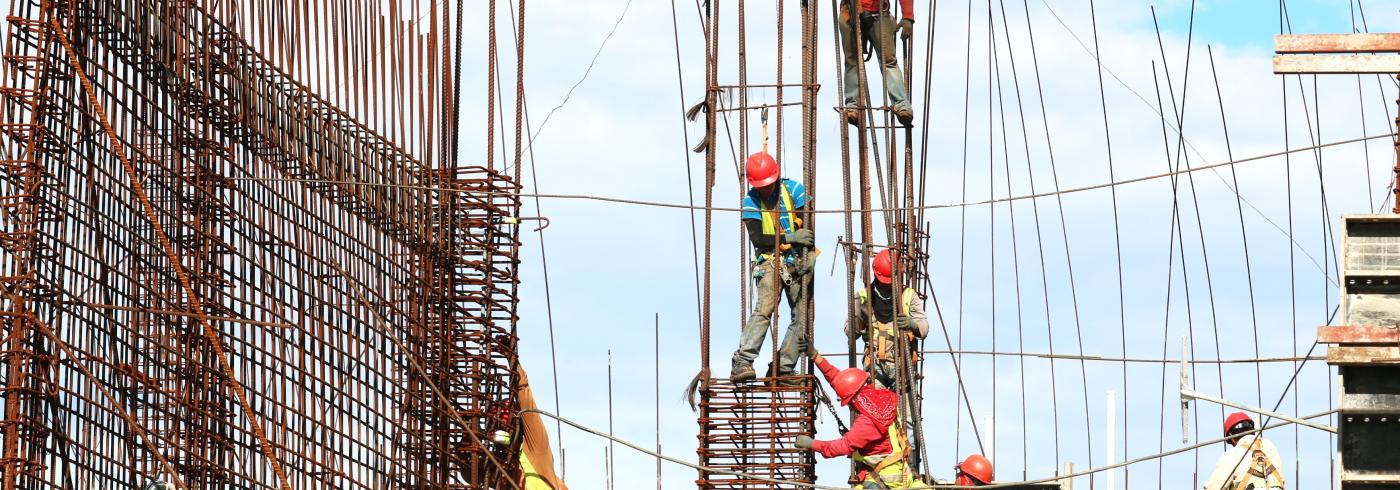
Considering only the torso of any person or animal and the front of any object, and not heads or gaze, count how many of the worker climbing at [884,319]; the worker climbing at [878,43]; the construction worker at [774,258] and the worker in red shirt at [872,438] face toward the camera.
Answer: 3

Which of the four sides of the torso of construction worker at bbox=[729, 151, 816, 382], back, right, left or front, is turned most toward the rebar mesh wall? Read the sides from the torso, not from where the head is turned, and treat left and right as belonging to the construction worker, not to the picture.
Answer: right

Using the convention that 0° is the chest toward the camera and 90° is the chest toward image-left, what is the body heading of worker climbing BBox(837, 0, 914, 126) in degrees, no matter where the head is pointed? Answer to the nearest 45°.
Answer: approximately 0°

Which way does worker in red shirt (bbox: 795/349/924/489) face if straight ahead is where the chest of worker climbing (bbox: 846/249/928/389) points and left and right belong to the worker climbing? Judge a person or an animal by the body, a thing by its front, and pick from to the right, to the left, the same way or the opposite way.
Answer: to the right

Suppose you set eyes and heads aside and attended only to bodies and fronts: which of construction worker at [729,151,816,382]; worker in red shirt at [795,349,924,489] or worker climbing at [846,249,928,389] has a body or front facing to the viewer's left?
the worker in red shirt

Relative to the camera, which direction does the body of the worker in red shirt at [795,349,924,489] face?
to the viewer's left

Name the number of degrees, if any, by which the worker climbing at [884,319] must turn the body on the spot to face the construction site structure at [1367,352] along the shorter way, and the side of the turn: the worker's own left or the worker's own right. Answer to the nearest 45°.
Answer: approximately 45° to the worker's own left
